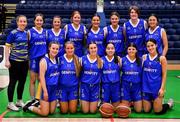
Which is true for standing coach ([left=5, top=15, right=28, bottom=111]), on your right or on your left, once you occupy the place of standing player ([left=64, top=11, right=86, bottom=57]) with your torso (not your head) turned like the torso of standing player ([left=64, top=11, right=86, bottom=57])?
on your right

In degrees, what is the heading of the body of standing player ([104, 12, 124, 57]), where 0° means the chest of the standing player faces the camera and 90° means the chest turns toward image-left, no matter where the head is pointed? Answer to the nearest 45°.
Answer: approximately 0°

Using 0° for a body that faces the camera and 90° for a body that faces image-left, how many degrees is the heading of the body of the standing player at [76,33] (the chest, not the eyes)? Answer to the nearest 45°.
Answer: approximately 0°

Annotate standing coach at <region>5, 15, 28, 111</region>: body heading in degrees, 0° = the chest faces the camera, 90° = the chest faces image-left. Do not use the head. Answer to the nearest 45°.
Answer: approximately 315°

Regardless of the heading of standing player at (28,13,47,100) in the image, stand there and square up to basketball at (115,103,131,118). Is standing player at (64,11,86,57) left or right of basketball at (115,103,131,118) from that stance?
left
